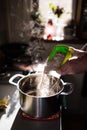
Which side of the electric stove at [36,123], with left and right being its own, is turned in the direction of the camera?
front
